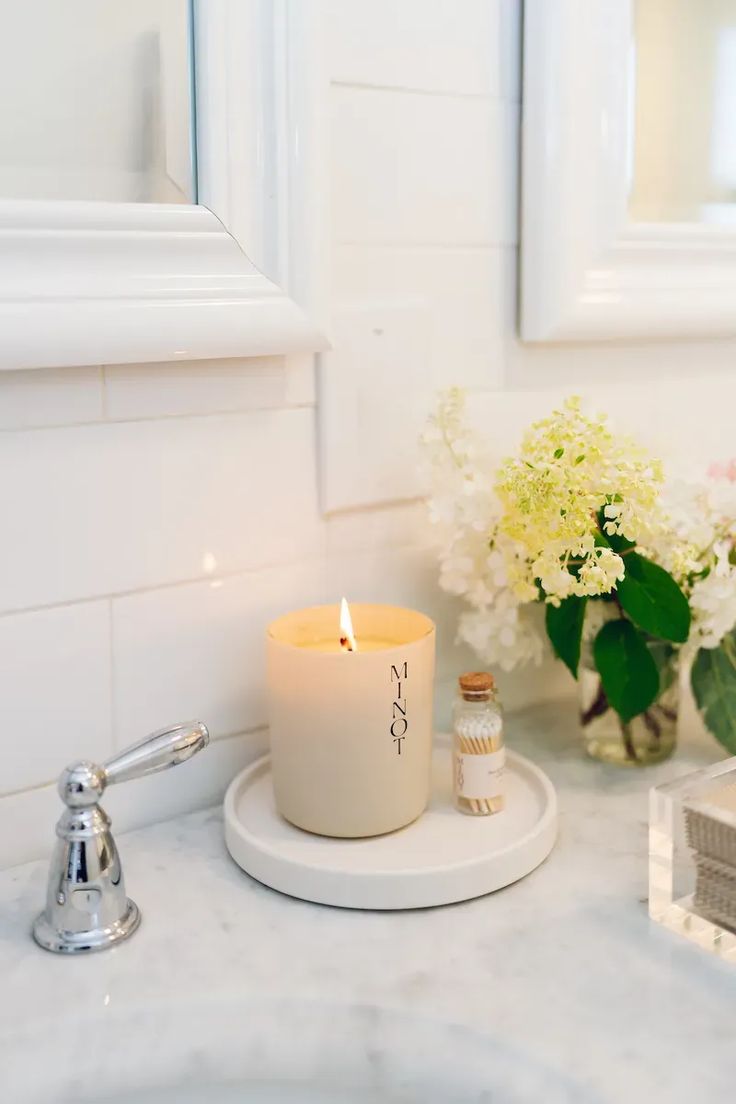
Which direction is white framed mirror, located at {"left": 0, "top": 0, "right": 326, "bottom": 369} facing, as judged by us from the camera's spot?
facing the viewer and to the right of the viewer
